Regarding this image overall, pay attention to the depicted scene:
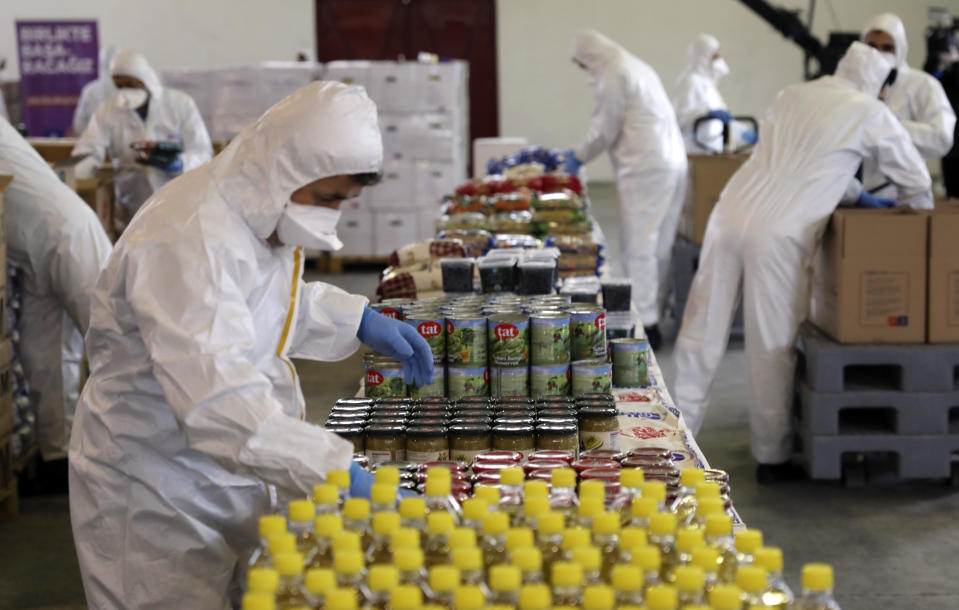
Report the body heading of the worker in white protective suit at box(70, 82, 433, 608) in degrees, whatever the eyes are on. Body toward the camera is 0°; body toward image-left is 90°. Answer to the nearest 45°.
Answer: approximately 270°

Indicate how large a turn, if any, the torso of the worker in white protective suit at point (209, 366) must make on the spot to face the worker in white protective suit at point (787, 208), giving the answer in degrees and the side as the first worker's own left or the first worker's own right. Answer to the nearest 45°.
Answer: approximately 45° to the first worker's own left

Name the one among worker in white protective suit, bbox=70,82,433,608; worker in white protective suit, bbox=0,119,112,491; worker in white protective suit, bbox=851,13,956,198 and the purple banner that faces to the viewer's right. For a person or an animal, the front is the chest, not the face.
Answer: worker in white protective suit, bbox=70,82,433,608

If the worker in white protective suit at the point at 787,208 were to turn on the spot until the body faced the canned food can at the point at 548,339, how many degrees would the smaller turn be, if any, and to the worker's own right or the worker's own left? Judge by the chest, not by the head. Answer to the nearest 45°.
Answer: approximately 135° to the worker's own right

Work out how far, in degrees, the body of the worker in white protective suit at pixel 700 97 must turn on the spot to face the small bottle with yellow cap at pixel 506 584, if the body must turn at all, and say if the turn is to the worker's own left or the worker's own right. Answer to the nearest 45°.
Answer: approximately 90° to the worker's own right

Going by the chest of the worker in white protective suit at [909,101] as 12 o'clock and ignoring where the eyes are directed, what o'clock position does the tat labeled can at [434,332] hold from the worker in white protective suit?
The tat labeled can is roughly at 11 o'clock from the worker in white protective suit.

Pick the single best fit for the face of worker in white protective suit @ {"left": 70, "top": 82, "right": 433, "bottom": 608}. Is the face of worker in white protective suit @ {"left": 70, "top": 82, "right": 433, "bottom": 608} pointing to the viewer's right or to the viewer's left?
to the viewer's right

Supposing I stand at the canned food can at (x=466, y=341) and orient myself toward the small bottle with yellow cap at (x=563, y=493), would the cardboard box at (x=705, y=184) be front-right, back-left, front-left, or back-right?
back-left

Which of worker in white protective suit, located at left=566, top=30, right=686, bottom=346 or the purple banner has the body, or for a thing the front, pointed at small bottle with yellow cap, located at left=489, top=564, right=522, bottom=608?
the purple banner

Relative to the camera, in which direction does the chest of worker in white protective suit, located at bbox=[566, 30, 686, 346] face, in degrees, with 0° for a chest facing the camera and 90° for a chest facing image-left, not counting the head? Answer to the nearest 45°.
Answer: approximately 135°

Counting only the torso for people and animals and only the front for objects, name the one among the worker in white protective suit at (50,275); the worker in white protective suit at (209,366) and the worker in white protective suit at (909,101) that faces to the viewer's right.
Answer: the worker in white protective suit at (209,366)

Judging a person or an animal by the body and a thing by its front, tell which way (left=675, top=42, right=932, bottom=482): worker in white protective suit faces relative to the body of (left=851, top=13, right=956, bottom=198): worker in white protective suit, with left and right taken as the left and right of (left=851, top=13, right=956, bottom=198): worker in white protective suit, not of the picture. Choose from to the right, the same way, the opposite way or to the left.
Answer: the opposite way
